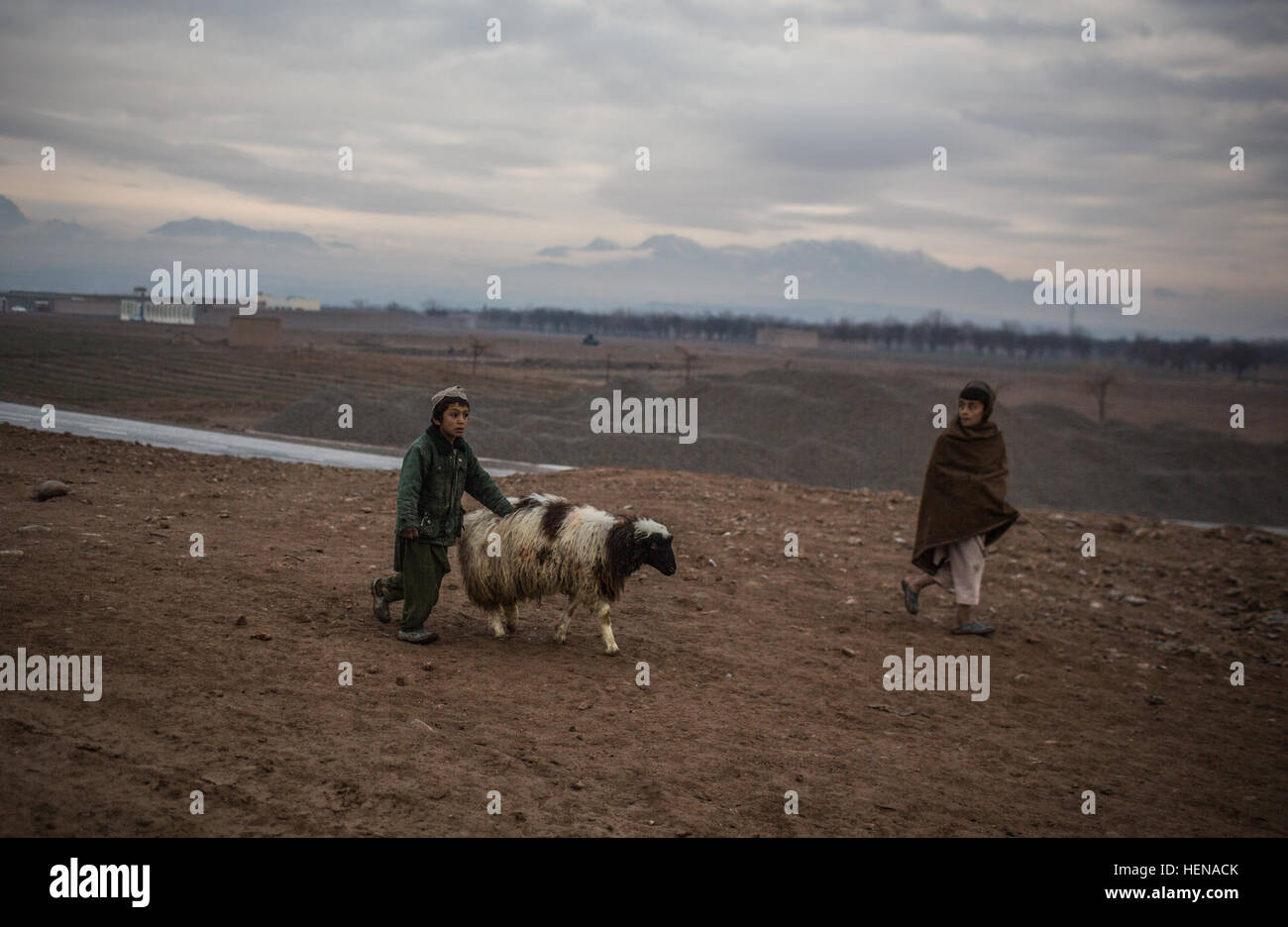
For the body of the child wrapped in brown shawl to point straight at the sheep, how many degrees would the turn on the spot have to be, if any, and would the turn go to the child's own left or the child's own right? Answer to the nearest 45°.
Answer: approximately 90° to the child's own right

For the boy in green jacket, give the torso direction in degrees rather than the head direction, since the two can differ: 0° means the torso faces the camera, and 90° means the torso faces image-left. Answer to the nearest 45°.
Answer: approximately 315°

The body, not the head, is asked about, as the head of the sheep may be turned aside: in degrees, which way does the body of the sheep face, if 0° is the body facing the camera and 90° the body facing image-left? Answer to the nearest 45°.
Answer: approximately 270°

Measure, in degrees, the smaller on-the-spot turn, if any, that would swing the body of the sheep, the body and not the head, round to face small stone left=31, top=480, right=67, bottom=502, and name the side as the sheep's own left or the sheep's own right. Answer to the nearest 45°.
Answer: approximately 135° to the sheep's own left

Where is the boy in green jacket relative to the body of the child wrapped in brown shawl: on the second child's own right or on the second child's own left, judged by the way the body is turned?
on the second child's own right

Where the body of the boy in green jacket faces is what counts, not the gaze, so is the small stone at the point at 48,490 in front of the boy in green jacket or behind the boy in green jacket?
behind

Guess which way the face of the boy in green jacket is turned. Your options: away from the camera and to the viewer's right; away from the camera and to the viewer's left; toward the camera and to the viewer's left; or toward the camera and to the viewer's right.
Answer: toward the camera and to the viewer's right
